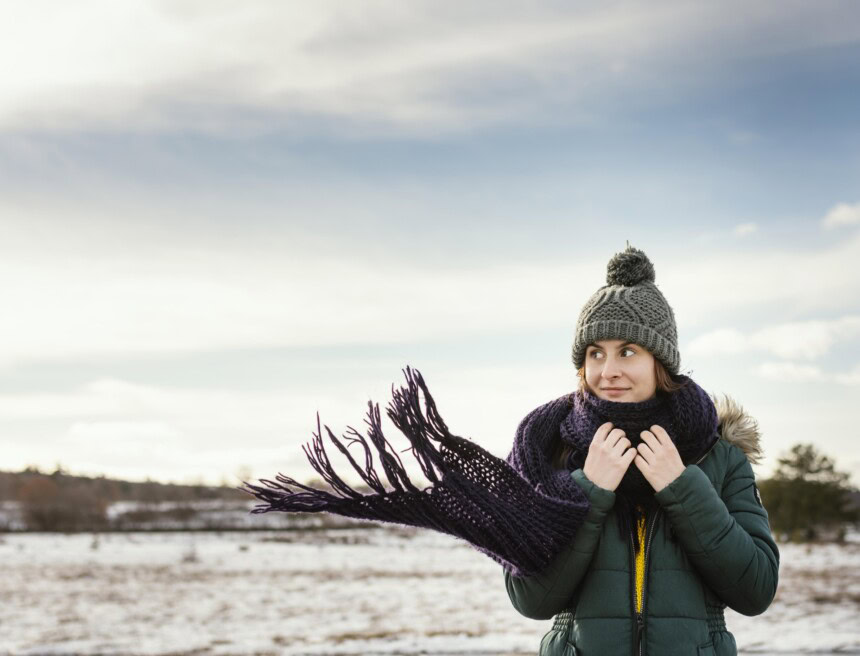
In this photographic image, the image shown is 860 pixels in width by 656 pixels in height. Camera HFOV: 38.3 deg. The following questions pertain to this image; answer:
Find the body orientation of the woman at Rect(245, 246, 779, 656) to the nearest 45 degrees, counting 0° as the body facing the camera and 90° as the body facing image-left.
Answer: approximately 0°

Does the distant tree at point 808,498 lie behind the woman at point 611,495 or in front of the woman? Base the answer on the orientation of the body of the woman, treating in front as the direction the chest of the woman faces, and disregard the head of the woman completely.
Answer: behind
